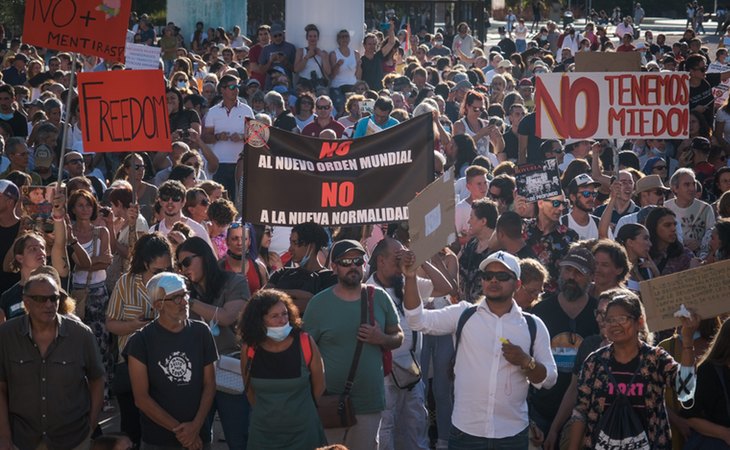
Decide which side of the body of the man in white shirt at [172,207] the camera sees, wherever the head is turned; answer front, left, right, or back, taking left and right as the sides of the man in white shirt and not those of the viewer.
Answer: front

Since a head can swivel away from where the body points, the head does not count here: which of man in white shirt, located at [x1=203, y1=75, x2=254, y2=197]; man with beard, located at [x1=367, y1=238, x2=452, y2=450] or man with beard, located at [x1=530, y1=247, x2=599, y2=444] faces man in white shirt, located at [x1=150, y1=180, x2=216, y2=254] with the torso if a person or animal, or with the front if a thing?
man in white shirt, located at [x1=203, y1=75, x2=254, y2=197]

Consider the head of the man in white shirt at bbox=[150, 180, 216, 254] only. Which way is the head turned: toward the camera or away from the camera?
toward the camera

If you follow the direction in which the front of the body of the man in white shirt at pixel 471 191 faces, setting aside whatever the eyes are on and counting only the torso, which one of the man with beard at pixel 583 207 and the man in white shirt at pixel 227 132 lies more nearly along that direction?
the man with beard

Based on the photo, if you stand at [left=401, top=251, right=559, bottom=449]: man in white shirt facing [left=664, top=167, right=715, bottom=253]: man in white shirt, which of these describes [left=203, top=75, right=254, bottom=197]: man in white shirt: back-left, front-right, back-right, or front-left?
front-left

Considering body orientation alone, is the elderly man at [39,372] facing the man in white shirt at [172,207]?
no

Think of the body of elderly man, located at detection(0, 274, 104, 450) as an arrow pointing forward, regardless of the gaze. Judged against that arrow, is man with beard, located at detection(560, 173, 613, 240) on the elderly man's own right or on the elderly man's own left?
on the elderly man's own left

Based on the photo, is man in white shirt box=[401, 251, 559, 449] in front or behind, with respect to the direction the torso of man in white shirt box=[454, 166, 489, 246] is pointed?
in front

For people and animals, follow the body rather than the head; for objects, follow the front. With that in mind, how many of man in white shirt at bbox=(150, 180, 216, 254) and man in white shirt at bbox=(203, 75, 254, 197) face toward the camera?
2

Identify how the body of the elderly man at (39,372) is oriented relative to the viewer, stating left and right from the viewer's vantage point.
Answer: facing the viewer

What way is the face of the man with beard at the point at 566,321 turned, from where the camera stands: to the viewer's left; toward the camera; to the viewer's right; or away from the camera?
toward the camera

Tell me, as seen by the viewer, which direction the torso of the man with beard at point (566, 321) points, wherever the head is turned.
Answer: toward the camera

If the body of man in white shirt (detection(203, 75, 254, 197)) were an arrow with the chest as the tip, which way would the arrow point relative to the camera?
toward the camera
